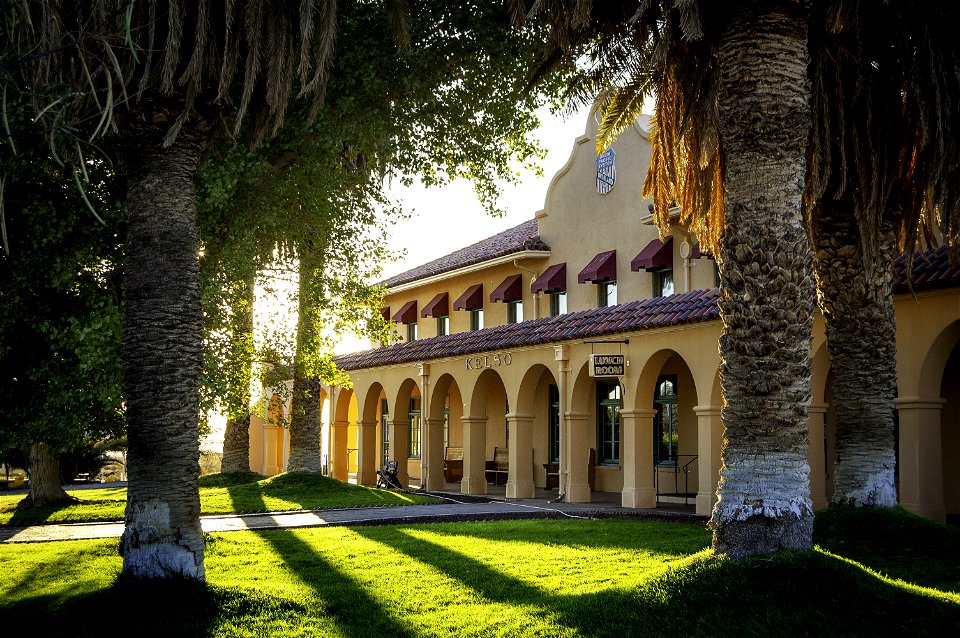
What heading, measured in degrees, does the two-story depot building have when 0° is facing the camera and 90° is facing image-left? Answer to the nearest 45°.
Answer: approximately 45°

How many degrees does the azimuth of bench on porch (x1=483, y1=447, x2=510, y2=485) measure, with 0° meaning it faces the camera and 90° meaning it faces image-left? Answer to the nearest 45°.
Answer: approximately 45°
